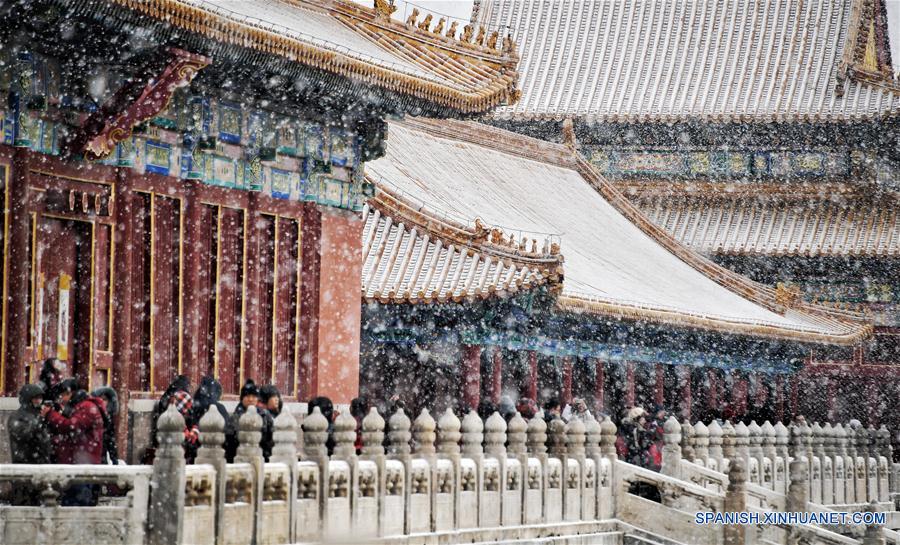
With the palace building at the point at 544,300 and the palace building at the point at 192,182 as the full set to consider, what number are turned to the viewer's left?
0

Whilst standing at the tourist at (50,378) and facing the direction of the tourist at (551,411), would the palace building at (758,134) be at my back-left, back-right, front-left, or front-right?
front-left

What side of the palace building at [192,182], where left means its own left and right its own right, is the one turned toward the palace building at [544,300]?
left

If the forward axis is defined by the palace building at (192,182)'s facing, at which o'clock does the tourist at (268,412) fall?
The tourist is roughly at 1 o'clock from the palace building.

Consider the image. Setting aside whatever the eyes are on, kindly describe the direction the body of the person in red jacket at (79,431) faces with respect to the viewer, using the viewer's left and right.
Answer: facing to the left of the viewer

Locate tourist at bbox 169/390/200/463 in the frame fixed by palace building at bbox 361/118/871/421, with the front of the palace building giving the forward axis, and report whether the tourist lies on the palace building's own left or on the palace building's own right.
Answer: on the palace building's own right

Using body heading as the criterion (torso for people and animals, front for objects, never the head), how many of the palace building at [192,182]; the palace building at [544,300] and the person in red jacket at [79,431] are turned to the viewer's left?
1

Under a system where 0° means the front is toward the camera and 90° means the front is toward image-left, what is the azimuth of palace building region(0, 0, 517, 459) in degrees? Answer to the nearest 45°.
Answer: approximately 315°

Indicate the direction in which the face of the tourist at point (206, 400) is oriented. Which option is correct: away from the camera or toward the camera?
away from the camera
